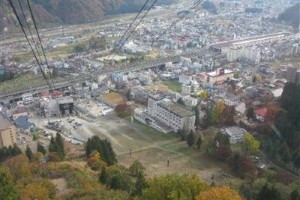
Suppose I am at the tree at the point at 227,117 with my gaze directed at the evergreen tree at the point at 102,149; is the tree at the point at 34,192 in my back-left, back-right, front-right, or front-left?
front-left

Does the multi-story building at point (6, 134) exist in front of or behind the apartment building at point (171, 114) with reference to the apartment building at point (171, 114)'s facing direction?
in front

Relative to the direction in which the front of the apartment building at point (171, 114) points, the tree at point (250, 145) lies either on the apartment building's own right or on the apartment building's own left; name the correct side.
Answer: on the apartment building's own left

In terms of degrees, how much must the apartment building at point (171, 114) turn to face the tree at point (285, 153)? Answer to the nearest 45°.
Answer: approximately 90° to its left

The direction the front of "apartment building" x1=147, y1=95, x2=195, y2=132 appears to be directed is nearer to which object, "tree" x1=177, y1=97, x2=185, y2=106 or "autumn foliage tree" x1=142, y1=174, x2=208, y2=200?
the autumn foliage tree

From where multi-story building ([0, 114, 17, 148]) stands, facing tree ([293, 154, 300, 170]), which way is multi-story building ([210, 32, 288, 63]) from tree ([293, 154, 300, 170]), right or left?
left

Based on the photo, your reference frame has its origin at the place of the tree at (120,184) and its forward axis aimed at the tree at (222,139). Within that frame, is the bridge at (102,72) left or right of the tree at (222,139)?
left

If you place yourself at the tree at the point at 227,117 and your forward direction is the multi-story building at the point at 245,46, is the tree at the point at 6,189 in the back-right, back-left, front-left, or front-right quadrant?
back-left

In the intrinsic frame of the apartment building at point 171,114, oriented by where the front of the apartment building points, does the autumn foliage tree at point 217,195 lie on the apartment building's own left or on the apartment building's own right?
on the apartment building's own left

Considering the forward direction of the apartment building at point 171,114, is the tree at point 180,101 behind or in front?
behind

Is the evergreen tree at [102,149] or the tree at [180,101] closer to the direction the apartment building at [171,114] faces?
the evergreen tree

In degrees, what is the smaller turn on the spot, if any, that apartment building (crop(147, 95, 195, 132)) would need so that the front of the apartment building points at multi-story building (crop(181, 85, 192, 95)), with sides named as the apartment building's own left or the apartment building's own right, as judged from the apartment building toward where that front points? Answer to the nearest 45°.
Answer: approximately 135° to the apartment building's own right

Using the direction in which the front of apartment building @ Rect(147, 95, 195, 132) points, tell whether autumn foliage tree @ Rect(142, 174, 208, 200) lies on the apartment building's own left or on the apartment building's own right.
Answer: on the apartment building's own left

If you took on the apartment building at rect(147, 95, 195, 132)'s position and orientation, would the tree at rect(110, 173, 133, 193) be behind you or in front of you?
in front

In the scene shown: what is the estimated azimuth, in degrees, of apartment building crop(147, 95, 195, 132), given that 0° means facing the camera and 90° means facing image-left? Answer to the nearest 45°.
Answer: approximately 45°

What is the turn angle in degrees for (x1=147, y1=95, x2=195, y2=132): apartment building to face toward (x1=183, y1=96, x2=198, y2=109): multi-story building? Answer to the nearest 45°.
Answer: approximately 180°

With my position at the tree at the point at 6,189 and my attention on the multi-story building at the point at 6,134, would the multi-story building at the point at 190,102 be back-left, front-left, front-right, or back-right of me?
front-right

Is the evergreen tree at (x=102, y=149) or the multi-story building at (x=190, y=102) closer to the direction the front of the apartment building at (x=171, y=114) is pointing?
the evergreen tree

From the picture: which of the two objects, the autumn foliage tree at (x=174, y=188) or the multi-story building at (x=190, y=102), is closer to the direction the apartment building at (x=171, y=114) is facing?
the autumn foliage tree
